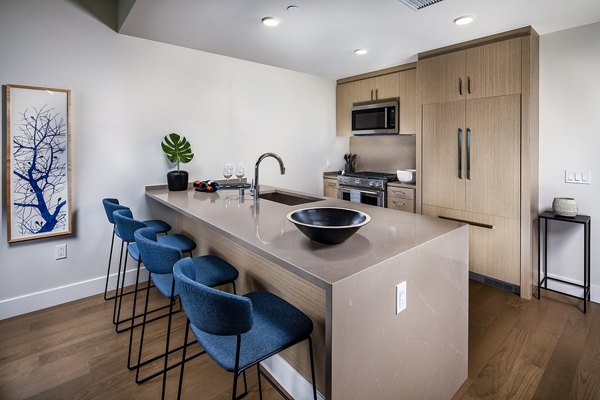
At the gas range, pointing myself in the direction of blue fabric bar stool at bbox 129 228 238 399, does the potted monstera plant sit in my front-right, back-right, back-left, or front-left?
front-right

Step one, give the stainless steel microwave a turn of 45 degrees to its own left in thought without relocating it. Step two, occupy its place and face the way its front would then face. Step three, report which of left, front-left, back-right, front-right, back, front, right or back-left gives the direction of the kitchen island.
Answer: front

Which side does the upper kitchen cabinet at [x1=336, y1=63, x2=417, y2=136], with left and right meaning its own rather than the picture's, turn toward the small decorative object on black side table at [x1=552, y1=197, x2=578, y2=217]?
left

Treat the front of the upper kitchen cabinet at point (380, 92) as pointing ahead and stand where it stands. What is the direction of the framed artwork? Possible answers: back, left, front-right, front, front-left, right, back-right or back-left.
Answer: front

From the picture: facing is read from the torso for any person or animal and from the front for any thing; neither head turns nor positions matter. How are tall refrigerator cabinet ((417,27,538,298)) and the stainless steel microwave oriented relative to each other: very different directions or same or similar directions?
same or similar directions

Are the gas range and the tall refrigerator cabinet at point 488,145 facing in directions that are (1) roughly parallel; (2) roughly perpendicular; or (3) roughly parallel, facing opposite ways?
roughly parallel

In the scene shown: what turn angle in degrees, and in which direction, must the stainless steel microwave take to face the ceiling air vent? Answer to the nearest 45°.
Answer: approximately 45° to its left

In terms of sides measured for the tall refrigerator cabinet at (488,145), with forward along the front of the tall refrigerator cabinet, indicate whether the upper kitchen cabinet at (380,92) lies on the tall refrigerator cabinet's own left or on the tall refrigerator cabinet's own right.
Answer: on the tall refrigerator cabinet's own right

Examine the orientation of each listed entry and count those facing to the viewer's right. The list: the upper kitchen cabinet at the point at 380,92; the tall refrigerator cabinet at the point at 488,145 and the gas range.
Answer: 0

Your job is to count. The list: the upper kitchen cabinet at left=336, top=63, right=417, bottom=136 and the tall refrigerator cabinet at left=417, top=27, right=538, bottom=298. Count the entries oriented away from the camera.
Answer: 0

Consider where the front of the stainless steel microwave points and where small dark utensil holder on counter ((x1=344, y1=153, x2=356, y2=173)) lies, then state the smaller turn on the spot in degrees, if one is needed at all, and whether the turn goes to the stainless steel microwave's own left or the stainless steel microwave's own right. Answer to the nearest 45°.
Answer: approximately 90° to the stainless steel microwave's own right

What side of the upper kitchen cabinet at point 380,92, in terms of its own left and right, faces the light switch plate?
left

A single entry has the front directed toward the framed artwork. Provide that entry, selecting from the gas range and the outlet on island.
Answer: the gas range

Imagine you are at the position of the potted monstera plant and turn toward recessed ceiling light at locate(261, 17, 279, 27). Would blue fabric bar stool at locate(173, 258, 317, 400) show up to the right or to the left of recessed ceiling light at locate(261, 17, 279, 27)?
right

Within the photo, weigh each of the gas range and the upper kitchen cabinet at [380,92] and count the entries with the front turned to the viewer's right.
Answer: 0

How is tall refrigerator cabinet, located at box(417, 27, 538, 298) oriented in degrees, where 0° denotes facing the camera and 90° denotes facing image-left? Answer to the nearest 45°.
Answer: approximately 45°

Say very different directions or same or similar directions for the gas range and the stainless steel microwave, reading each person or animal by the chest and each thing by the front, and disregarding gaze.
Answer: same or similar directions
